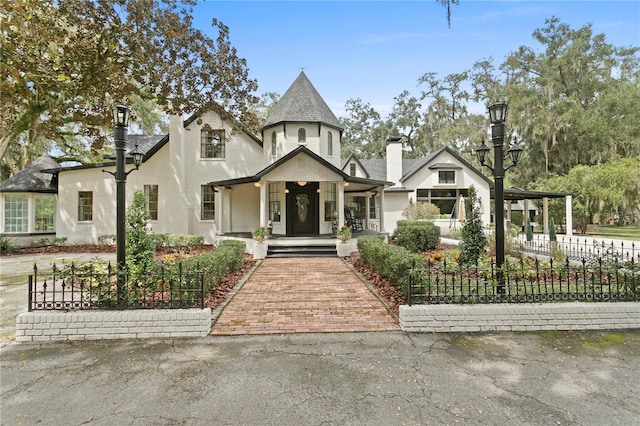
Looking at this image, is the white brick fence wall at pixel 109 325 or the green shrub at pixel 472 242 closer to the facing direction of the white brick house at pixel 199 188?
the white brick fence wall

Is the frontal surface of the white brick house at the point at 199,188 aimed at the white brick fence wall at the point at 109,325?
yes

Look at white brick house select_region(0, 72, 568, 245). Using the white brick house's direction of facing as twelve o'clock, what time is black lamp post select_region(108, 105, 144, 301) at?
The black lamp post is roughly at 12 o'clock from the white brick house.

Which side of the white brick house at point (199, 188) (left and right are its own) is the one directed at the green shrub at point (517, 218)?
left

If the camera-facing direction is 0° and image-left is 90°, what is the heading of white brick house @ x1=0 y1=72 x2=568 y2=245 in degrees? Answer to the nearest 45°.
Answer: approximately 0°

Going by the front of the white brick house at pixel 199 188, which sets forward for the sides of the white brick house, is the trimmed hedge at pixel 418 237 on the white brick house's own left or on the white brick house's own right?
on the white brick house's own left

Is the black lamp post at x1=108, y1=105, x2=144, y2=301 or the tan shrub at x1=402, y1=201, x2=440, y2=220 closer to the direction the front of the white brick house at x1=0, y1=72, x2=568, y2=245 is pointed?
the black lamp post

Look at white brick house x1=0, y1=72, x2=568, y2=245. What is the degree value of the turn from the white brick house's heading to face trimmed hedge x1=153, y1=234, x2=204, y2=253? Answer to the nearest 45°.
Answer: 0° — it already faces it

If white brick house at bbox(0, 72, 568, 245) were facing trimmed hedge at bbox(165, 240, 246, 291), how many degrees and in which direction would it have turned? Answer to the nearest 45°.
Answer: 0° — it already faces it
